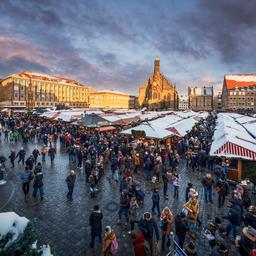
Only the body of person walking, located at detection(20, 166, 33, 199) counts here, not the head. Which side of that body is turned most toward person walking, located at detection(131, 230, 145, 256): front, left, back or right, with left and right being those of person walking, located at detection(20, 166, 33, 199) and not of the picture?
back

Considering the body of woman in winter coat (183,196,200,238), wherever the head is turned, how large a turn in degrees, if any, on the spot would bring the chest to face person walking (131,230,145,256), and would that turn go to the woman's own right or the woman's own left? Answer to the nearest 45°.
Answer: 0° — they already face them

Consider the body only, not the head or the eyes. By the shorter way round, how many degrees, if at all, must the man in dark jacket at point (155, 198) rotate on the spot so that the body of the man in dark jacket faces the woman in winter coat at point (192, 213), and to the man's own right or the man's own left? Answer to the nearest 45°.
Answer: approximately 135° to the man's own right

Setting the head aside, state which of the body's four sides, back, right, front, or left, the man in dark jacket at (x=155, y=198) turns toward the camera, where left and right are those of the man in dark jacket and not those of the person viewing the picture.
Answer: back

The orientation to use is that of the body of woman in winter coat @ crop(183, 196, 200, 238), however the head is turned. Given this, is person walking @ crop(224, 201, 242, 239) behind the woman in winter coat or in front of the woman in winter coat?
behind

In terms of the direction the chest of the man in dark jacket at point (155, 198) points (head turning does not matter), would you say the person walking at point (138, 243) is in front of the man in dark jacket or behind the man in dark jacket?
behind

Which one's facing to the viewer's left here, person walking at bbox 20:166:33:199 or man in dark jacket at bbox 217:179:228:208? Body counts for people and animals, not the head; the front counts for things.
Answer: the man in dark jacket
